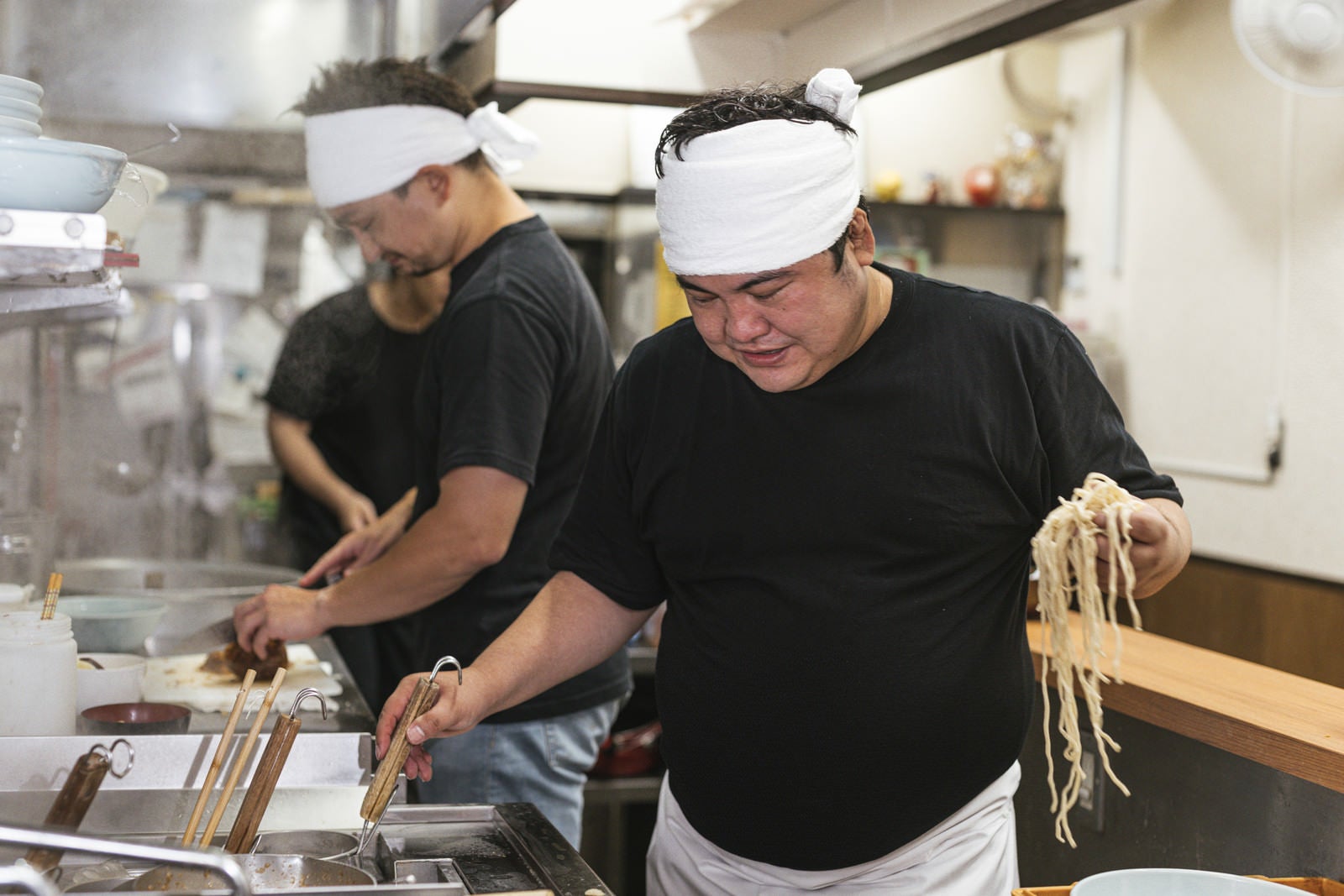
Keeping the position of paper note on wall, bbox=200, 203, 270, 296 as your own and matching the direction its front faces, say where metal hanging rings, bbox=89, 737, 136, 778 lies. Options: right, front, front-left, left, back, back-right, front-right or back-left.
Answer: front

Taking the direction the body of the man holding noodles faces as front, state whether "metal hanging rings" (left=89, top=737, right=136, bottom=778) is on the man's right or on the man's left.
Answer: on the man's right

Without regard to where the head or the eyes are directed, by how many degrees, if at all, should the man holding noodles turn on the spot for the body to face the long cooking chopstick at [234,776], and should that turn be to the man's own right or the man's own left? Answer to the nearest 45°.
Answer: approximately 90° to the man's own right

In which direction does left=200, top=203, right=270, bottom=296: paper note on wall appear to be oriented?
toward the camera

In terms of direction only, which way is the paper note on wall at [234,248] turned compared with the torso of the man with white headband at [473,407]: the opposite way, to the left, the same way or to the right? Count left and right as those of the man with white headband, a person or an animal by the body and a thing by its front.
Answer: to the left

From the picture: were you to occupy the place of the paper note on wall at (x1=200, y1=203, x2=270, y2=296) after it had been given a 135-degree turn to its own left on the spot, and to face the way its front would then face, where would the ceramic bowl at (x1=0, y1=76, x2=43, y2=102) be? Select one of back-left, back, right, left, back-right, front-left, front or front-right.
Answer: back-right

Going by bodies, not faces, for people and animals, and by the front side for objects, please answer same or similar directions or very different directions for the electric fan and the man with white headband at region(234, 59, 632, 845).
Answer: same or similar directions

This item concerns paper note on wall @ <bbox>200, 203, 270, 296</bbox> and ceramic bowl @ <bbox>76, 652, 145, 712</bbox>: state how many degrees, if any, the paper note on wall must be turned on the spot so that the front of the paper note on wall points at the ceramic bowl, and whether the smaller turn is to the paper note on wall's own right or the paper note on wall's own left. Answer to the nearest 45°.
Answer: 0° — it already faces it

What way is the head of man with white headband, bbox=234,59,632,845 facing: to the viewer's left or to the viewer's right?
to the viewer's left

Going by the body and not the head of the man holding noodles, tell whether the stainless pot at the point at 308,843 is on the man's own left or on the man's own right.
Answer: on the man's own right

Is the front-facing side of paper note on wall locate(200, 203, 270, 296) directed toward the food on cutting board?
yes

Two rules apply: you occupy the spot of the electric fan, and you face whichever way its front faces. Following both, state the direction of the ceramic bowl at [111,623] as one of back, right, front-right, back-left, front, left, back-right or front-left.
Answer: front

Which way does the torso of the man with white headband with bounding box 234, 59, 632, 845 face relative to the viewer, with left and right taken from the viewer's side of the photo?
facing to the left of the viewer

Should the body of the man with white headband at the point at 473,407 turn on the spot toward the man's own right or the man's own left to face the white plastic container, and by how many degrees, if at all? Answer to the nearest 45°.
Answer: approximately 45° to the man's own left

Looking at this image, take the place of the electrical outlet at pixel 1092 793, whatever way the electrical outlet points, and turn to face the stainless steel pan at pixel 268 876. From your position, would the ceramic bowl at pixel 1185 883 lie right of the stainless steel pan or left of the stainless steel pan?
left

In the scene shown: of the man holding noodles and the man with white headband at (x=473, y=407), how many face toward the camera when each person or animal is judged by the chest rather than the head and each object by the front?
1

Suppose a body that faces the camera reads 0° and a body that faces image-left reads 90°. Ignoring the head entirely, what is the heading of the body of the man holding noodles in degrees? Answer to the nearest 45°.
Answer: approximately 0°
